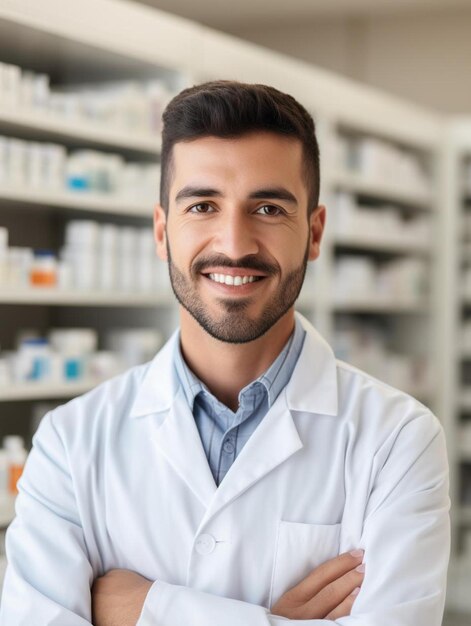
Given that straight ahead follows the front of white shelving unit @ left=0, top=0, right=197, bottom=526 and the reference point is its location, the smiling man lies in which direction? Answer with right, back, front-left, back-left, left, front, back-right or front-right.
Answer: front-right

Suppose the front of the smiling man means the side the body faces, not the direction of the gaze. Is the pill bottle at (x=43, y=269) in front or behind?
behind

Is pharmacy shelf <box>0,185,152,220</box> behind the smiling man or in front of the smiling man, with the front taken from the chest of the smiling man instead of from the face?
behind

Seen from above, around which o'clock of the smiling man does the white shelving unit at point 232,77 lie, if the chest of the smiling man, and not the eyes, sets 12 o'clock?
The white shelving unit is roughly at 6 o'clock from the smiling man.

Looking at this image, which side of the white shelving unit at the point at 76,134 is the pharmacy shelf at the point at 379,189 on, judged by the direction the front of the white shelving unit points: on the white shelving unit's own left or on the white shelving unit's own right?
on the white shelving unit's own left

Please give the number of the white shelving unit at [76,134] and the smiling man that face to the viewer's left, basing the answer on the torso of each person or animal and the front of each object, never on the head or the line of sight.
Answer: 0

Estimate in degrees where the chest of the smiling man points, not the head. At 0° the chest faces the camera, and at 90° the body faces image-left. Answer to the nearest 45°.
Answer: approximately 0°

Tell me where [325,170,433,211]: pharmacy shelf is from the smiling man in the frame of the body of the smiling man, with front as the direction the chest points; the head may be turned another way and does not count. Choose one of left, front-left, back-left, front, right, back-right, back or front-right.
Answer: back
